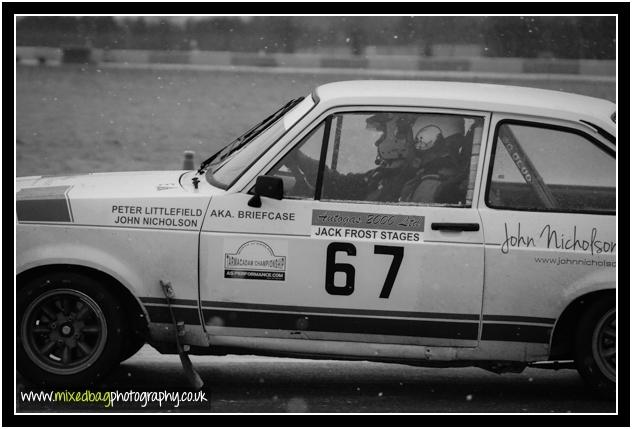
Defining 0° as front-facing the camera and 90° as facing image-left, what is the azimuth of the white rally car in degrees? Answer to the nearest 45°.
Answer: approximately 90°
